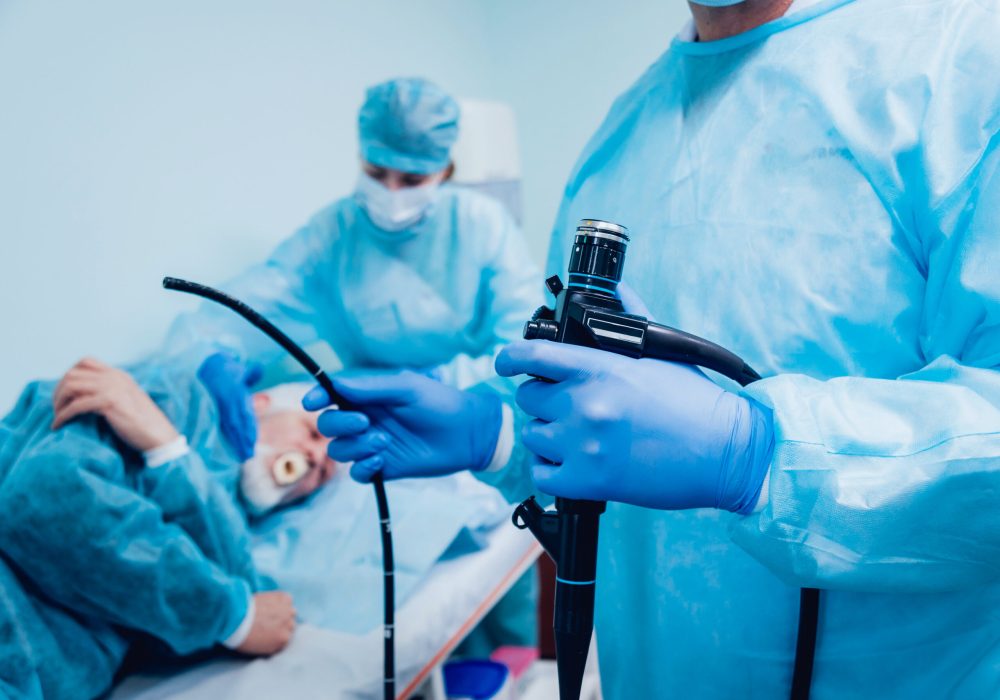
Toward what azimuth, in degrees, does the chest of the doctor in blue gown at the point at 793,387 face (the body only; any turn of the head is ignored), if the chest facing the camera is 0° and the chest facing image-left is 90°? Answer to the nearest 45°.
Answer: approximately 45°

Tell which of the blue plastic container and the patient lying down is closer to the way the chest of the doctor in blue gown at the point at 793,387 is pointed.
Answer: the patient lying down

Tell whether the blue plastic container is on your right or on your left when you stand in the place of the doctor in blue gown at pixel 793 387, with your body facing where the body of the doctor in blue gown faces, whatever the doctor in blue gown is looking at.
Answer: on your right

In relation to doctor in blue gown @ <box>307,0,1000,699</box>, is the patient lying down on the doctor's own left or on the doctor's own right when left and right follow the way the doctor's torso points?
on the doctor's own right
